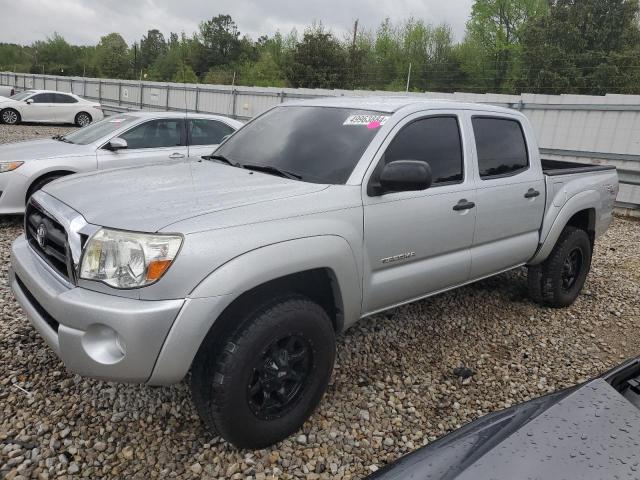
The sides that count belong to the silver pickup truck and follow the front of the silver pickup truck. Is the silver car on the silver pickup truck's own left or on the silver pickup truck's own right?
on the silver pickup truck's own right

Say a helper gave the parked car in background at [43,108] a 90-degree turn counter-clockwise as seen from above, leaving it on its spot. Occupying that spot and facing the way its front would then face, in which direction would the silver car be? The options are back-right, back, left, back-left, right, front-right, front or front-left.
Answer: front

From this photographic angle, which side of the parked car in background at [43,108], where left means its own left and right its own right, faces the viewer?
left

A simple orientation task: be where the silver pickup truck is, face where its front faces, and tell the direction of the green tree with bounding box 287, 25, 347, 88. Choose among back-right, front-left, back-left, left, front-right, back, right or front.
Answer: back-right

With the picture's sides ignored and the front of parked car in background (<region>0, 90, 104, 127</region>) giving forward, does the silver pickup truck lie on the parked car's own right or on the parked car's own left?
on the parked car's own left

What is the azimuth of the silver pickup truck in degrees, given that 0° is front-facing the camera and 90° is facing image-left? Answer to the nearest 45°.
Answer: approximately 45°

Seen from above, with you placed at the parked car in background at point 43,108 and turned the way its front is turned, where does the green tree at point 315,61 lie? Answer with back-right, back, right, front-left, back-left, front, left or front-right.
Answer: back-right

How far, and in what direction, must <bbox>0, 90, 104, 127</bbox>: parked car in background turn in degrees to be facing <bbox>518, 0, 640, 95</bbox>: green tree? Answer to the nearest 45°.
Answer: approximately 180°

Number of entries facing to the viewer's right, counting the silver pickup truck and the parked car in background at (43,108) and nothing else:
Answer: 0

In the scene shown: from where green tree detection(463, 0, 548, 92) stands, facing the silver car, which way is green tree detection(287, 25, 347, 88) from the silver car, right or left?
right

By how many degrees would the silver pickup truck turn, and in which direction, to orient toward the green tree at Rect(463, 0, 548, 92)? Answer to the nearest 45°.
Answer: approximately 135° to its right
